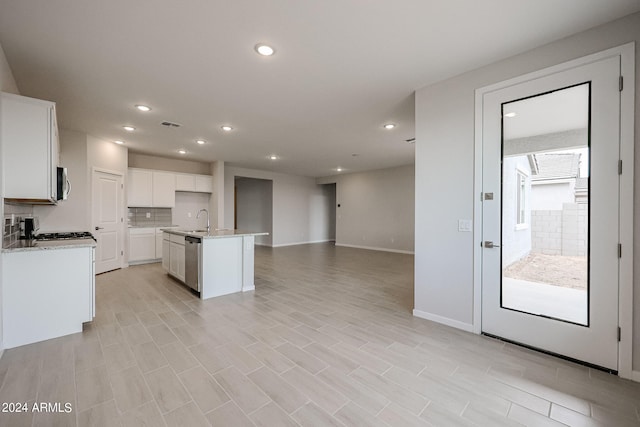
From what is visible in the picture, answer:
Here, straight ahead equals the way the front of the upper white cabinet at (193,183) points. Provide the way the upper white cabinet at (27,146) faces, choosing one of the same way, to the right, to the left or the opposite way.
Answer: to the left

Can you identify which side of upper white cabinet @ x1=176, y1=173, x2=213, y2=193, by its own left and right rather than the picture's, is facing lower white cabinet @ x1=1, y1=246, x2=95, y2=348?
front

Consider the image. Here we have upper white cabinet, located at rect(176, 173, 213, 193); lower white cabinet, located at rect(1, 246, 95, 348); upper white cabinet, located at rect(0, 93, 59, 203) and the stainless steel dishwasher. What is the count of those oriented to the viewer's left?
1

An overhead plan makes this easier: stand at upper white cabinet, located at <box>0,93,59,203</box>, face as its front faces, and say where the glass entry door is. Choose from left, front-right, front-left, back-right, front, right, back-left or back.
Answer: front-right

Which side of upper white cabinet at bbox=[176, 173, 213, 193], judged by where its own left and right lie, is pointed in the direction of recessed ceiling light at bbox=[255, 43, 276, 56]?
front

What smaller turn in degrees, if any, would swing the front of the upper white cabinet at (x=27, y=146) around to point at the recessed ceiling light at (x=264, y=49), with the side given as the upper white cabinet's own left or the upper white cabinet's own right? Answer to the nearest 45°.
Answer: approximately 45° to the upper white cabinet's own right

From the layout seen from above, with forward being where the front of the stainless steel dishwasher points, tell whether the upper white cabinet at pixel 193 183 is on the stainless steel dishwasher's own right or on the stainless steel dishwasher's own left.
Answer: on the stainless steel dishwasher's own right

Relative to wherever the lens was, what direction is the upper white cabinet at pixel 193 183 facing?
facing the viewer

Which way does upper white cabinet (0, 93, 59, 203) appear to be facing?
to the viewer's right

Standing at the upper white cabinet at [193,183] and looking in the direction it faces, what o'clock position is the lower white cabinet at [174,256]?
The lower white cabinet is roughly at 12 o'clock from the upper white cabinet.

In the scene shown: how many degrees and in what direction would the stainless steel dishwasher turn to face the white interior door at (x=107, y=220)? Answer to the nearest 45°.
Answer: approximately 45° to its right

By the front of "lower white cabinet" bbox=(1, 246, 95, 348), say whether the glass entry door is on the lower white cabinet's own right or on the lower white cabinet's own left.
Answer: on the lower white cabinet's own right

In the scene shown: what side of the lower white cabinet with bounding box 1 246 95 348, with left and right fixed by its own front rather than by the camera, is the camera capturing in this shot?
right

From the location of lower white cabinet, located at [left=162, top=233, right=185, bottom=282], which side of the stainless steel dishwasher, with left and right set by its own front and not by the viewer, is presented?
right
